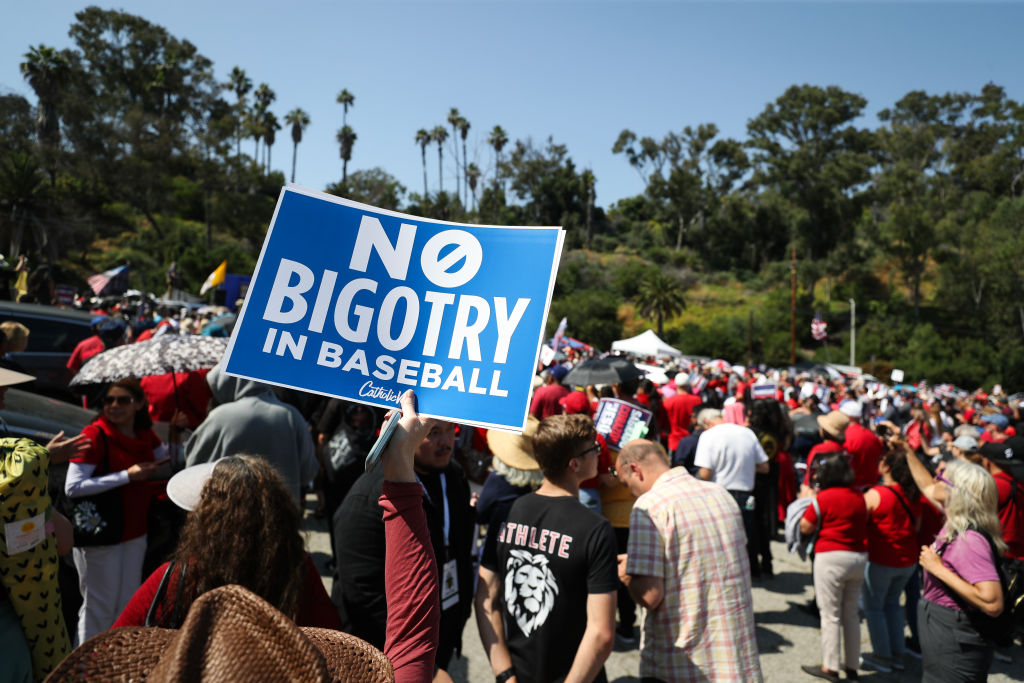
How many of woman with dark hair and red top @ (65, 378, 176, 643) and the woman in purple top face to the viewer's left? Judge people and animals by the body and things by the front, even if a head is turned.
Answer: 1

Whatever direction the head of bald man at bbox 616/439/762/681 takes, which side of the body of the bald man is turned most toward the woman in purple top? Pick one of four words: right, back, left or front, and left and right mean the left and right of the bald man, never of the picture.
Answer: right

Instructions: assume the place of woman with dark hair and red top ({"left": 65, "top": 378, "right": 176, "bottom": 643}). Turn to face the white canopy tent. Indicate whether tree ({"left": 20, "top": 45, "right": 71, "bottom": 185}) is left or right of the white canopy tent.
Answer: left

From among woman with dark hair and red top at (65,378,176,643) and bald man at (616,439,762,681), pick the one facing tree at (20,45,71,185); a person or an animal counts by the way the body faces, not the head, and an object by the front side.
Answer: the bald man

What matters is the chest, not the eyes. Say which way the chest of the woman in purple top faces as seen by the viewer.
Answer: to the viewer's left

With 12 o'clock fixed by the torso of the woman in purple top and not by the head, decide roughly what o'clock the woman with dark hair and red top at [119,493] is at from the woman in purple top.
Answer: The woman with dark hair and red top is roughly at 11 o'clock from the woman in purple top.

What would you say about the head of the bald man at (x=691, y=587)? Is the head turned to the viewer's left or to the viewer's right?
to the viewer's left

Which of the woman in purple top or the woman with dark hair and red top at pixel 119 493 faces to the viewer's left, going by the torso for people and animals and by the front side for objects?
the woman in purple top

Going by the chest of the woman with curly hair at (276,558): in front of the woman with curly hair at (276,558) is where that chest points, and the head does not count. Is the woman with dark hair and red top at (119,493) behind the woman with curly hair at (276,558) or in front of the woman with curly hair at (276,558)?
in front

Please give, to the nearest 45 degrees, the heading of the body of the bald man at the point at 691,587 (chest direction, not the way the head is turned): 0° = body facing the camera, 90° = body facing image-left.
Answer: approximately 135°
